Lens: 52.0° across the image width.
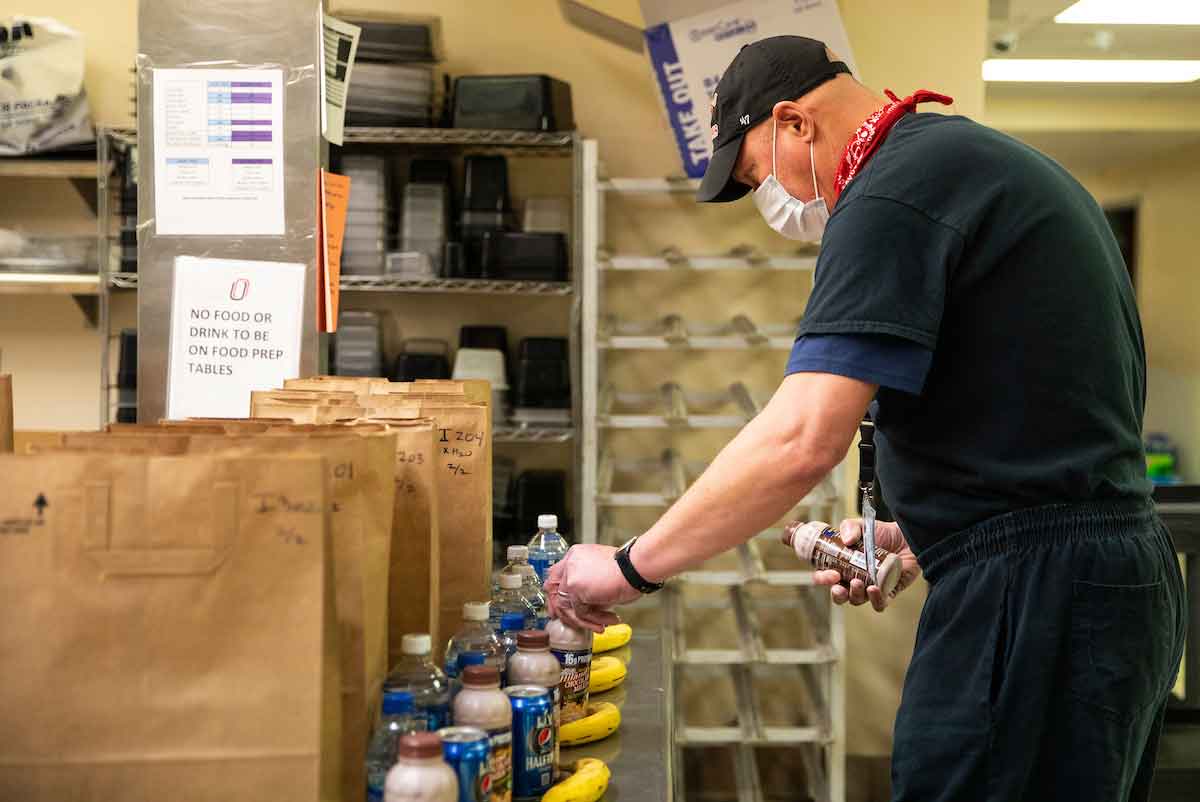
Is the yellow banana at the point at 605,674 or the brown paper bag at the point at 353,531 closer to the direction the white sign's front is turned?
the brown paper bag

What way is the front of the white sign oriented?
toward the camera

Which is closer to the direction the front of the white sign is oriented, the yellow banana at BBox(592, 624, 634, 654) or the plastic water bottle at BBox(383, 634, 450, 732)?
the plastic water bottle

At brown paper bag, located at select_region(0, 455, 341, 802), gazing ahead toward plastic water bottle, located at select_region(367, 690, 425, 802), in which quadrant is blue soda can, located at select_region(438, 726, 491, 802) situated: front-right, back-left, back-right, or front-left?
front-right

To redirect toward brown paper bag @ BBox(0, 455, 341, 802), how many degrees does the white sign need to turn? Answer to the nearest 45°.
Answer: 0° — it already faces it

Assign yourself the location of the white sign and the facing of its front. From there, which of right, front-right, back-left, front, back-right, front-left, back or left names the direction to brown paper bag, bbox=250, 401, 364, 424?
front

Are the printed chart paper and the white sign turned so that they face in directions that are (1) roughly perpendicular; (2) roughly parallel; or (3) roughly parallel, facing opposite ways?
roughly parallel

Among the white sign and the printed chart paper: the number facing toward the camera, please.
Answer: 2

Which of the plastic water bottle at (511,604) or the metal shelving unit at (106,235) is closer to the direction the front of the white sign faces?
the plastic water bottle

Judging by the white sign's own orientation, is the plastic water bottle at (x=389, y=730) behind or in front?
in front

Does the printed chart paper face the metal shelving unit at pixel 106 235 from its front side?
no

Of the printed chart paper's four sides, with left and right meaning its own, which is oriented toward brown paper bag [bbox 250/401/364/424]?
front

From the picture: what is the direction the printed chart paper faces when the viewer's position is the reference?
facing the viewer

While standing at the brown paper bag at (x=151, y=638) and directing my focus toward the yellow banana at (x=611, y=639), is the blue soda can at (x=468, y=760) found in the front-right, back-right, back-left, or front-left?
front-right

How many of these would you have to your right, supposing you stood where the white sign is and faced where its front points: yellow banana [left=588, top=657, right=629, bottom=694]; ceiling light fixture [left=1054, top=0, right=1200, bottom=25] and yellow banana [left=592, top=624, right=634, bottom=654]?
0

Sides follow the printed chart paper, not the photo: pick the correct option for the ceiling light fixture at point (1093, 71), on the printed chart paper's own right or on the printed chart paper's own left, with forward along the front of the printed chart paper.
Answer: on the printed chart paper's own left

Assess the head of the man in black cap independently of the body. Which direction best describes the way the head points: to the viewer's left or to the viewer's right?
to the viewer's left

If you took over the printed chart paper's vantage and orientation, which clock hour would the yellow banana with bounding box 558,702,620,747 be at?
The yellow banana is roughly at 11 o'clock from the printed chart paper.

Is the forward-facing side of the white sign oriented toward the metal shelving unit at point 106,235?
no
